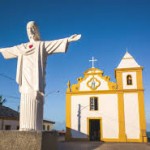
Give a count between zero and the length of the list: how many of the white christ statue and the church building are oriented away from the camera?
0

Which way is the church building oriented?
toward the camera

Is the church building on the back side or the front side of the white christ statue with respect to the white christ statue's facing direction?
on the back side

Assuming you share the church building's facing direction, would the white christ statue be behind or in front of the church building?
in front

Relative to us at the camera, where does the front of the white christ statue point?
facing the viewer and to the left of the viewer
